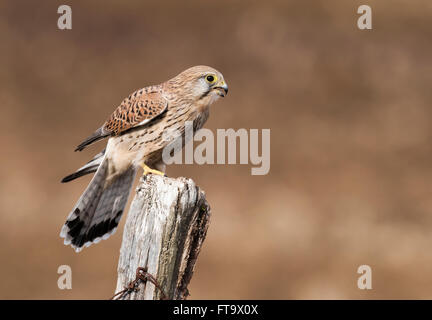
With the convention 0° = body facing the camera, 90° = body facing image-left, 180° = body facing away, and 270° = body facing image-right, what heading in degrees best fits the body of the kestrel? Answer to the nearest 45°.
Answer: approximately 270°
